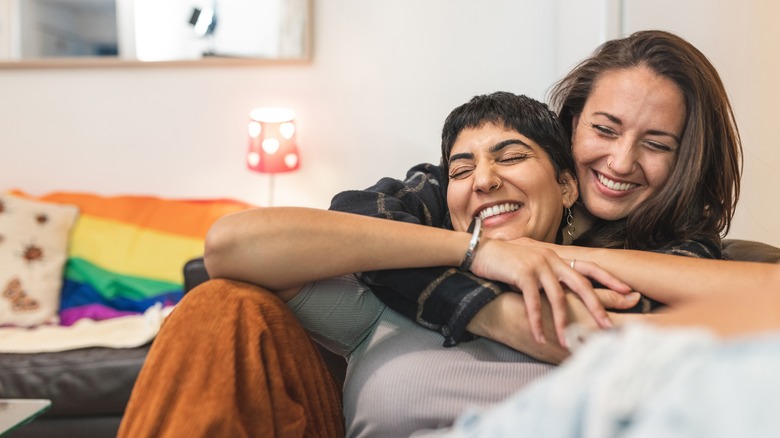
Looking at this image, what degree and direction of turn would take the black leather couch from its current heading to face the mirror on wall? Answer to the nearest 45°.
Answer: approximately 180°

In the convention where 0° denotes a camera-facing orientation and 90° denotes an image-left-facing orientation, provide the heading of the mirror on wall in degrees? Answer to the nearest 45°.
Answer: approximately 0°

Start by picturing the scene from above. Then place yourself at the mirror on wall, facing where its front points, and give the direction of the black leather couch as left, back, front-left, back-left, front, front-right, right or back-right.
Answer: front

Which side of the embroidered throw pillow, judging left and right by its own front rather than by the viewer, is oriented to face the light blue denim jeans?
front

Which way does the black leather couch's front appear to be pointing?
toward the camera

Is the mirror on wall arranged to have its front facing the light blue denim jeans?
yes
